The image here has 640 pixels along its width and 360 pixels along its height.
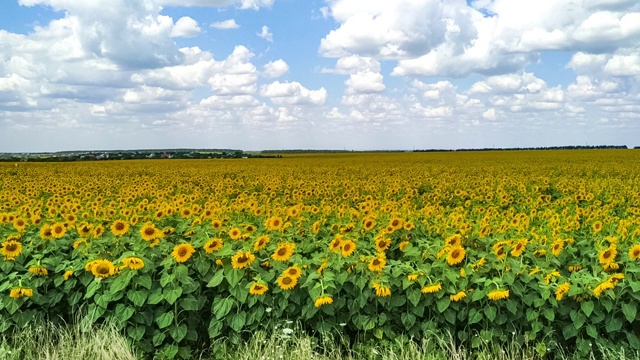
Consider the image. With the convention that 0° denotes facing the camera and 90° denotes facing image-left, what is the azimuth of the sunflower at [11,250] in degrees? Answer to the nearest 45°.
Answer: approximately 0°

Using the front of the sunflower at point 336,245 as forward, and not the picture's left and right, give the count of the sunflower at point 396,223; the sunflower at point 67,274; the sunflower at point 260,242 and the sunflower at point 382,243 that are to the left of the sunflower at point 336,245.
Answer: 2

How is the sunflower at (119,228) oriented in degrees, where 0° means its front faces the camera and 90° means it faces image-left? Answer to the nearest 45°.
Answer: approximately 0°

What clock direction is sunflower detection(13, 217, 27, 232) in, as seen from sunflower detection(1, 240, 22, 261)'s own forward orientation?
sunflower detection(13, 217, 27, 232) is roughly at 6 o'clock from sunflower detection(1, 240, 22, 261).

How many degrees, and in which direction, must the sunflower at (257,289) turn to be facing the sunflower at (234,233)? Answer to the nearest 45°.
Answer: approximately 180°

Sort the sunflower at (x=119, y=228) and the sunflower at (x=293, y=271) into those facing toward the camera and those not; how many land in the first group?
2
